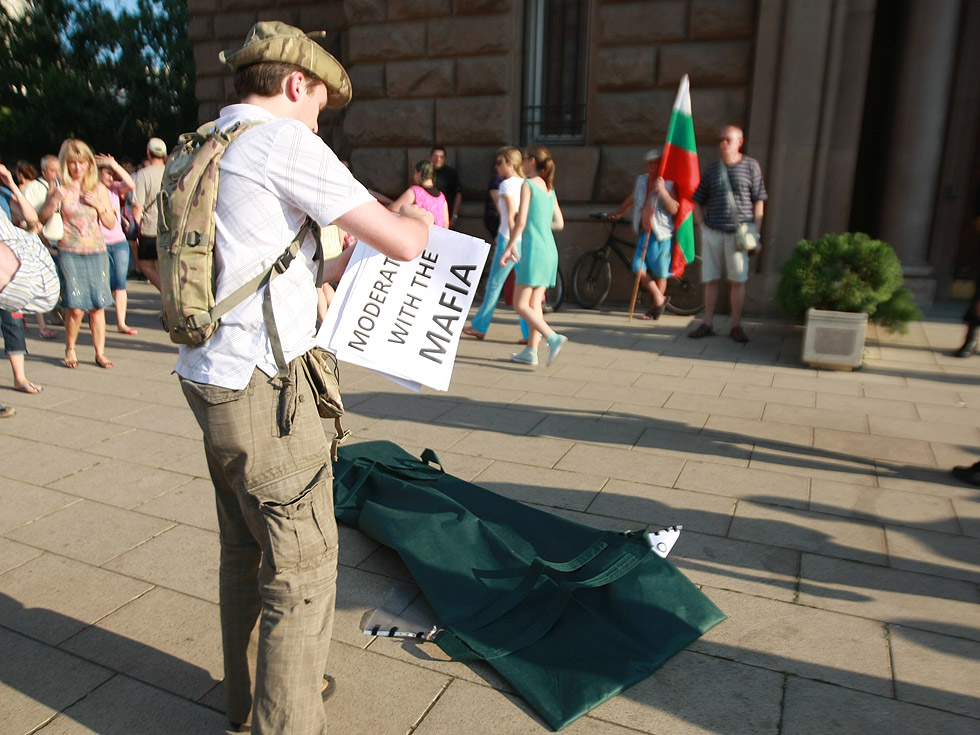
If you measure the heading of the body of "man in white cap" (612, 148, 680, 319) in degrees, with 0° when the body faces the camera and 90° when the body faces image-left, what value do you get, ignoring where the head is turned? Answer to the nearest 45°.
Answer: approximately 45°

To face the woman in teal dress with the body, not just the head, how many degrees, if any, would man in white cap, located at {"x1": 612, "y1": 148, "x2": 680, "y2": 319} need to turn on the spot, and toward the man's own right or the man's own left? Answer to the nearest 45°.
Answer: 0° — they already face them

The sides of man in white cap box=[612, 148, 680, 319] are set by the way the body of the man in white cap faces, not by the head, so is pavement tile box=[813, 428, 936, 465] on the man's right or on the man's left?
on the man's left

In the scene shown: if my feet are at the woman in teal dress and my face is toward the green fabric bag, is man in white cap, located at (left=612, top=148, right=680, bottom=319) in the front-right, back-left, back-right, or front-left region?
back-left

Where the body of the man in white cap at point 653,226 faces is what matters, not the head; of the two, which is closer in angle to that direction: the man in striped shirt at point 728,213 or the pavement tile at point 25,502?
the pavement tile

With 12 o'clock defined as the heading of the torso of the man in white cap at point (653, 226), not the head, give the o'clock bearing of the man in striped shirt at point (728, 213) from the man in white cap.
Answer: The man in striped shirt is roughly at 9 o'clock from the man in white cap.

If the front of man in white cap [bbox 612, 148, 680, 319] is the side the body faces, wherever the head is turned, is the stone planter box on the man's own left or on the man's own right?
on the man's own left
